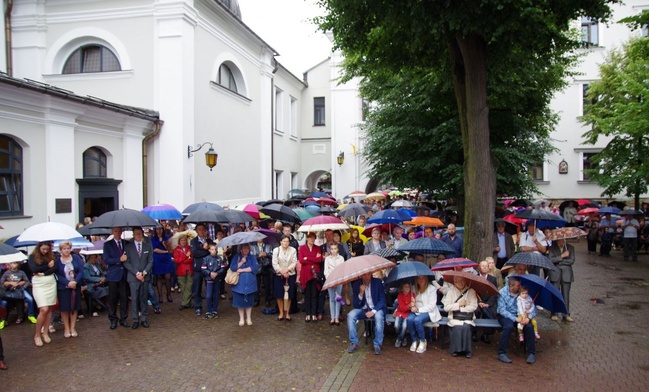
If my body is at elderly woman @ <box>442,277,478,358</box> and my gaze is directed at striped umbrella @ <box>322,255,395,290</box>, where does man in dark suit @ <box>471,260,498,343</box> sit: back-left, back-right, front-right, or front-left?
back-right

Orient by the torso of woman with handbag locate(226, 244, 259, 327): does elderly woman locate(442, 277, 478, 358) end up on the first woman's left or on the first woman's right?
on the first woman's left

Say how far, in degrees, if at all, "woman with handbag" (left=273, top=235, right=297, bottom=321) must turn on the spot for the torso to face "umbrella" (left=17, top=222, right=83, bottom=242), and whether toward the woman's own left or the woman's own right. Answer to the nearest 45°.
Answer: approximately 90° to the woman's own right

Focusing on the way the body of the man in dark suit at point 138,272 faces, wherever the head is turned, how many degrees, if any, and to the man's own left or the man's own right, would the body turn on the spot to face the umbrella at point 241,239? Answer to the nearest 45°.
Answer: approximately 45° to the man's own left

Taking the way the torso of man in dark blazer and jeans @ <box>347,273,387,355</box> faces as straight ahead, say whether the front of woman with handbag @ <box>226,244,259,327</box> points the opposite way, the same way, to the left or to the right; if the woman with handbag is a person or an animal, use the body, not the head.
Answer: the same way

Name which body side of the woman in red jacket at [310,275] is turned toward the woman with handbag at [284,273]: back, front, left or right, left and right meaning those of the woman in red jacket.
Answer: right

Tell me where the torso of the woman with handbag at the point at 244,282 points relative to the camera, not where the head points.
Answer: toward the camera

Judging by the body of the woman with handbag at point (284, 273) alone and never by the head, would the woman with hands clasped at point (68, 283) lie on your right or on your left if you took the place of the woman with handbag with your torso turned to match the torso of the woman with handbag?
on your right

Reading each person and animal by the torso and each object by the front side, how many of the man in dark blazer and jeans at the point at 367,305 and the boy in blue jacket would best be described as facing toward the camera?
2

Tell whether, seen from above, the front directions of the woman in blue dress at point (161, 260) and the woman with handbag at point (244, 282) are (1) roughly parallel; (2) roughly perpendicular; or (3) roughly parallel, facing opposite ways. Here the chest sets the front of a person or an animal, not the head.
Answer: roughly parallel

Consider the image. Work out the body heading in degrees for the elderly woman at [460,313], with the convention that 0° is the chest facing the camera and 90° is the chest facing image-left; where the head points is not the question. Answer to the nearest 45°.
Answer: approximately 0°

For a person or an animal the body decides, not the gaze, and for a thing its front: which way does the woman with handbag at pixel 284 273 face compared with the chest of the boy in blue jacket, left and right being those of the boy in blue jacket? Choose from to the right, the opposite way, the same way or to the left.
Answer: the same way

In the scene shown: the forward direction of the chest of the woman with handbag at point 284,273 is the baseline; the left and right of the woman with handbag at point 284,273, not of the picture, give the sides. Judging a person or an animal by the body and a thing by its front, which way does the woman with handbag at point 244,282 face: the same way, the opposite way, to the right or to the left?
the same way

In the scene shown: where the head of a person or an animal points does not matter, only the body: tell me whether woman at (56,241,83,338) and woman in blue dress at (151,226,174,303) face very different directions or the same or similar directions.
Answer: same or similar directions

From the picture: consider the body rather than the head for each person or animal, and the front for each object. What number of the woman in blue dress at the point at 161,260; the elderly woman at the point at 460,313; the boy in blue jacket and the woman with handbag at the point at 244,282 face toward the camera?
4

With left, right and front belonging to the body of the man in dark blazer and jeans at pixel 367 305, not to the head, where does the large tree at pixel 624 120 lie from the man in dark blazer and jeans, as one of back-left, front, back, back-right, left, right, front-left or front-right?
back-left

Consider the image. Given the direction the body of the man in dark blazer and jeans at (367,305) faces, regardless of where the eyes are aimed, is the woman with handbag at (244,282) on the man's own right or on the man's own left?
on the man's own right

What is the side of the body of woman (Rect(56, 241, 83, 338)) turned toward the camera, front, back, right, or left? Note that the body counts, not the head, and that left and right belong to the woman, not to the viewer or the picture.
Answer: front

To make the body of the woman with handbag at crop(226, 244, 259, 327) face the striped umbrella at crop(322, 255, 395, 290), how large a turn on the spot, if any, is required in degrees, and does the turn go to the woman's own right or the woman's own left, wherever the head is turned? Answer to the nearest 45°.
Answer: approximately 45° to the woman's own left
